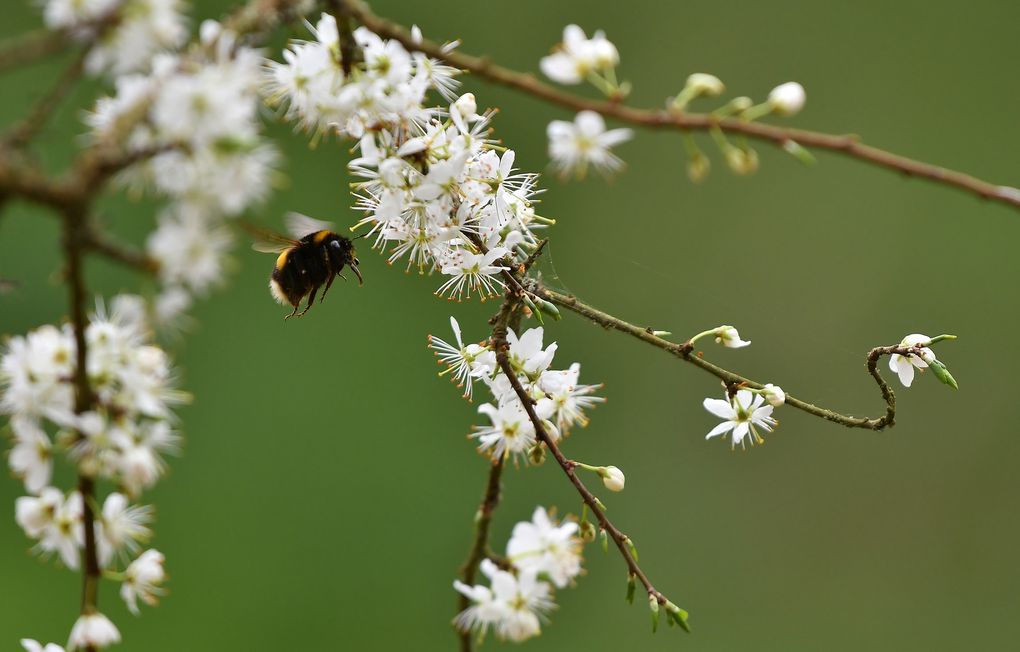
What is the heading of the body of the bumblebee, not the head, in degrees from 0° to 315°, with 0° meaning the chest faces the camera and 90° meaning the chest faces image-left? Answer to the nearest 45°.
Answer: approximately 270°

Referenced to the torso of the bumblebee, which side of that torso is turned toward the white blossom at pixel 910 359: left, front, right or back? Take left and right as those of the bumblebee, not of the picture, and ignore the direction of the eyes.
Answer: front

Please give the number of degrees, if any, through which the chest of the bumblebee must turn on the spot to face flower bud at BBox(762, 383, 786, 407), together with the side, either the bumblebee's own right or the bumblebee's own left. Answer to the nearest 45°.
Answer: approximately 45° to the bumblebee's own right
